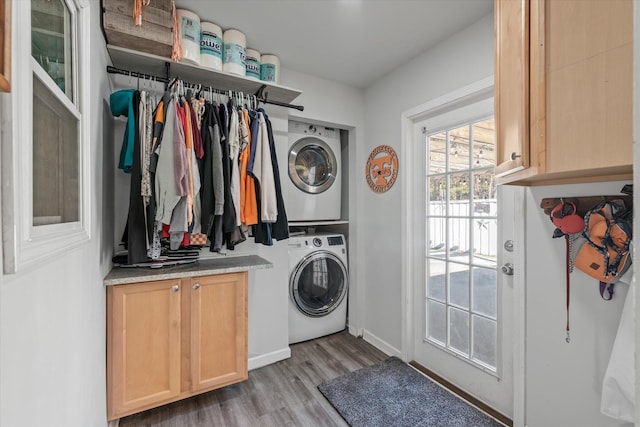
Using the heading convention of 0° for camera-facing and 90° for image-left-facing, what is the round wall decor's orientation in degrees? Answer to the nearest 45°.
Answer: approximately 45°

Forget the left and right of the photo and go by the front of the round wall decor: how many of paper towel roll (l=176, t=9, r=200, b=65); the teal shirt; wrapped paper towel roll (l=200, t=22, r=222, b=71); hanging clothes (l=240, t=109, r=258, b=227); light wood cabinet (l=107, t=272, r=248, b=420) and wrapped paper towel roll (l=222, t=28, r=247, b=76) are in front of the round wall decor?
6

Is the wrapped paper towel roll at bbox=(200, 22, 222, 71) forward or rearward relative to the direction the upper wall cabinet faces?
forward

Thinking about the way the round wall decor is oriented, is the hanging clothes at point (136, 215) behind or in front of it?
in front

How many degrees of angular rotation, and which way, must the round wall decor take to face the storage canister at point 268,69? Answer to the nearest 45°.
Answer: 0° — it already faces it

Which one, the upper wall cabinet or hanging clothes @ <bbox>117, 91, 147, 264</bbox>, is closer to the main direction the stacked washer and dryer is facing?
the upper wall cabinet

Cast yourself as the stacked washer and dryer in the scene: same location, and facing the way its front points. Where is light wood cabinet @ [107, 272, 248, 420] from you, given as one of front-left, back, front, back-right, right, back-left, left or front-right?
right

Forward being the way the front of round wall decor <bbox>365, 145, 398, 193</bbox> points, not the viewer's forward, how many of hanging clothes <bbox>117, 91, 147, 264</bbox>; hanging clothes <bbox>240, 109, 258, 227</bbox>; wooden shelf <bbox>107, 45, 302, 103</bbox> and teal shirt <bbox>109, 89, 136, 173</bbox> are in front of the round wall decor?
4

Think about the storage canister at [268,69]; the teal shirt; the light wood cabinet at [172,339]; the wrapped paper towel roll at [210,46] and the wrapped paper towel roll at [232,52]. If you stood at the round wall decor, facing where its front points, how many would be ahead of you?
5

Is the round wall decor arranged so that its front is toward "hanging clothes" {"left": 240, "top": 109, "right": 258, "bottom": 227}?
yes

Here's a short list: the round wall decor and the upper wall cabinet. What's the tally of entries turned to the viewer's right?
0

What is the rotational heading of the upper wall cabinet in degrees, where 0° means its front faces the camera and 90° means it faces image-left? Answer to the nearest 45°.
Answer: approximately 45°

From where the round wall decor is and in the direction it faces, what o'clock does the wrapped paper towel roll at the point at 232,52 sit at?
The wrapped paper towel roll is roughly at 12 o'clock from the round wall decor.

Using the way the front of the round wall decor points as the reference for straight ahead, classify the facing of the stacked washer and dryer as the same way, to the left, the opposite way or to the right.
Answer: to the left
